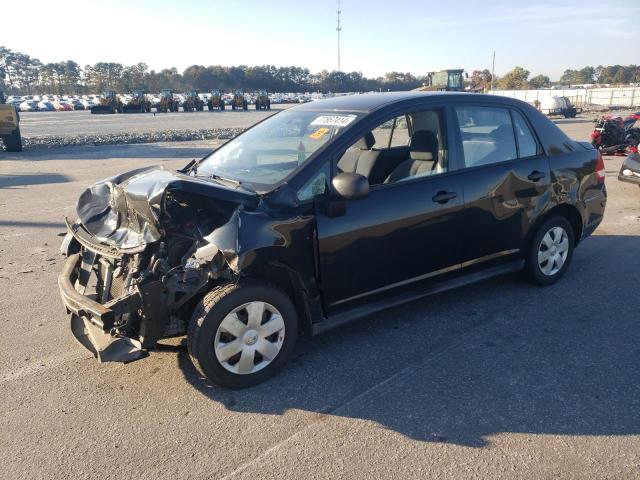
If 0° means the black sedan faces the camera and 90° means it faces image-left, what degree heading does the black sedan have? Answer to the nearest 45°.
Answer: approximately 45°

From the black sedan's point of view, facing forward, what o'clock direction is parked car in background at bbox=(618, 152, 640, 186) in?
The parked car in background is roughly at 6 o'clock from the black sedan.

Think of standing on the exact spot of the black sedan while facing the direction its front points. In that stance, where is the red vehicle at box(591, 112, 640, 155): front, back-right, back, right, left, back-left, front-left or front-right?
back
